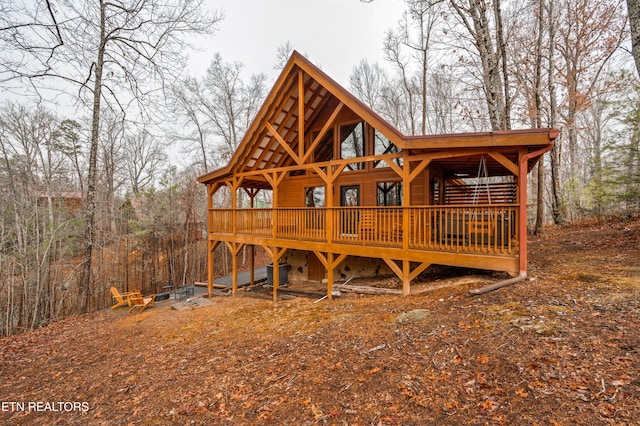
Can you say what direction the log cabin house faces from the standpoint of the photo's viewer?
facing the viewer and to the left of the viewer

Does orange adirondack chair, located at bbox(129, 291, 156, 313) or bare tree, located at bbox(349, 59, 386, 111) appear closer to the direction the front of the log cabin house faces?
the orange adirondack chair

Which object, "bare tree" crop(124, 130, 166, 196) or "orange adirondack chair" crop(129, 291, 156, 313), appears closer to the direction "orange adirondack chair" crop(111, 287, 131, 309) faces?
the orange adirondack chair

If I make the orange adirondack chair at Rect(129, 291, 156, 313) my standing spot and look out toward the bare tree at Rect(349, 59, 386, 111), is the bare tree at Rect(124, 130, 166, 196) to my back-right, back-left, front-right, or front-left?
front-left

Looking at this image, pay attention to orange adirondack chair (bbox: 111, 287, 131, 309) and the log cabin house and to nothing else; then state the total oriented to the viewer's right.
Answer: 1

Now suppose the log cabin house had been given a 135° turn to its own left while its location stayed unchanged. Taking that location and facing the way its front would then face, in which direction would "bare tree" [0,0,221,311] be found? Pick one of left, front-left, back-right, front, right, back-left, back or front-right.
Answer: back

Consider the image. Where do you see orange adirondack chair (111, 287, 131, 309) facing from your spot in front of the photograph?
facing to the right of the viewer

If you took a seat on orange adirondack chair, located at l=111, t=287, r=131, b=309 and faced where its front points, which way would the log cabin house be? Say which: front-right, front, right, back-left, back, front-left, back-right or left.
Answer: front-right

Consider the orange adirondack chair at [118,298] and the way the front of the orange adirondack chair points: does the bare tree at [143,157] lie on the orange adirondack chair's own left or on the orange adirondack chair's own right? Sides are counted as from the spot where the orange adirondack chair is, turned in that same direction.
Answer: on the orange adirondack chair's own left
